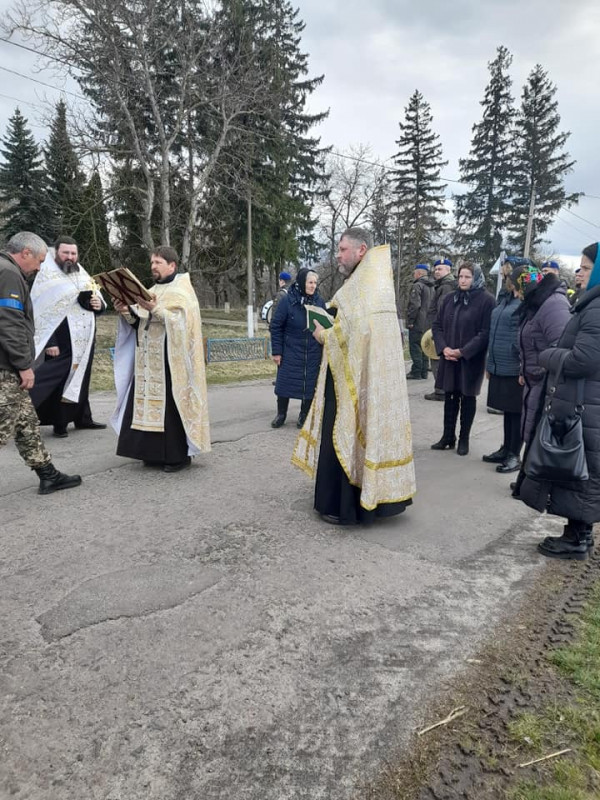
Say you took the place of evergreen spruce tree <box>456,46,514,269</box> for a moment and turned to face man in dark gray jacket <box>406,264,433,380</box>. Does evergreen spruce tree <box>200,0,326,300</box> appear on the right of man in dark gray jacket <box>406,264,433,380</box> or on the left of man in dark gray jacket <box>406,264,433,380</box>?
right

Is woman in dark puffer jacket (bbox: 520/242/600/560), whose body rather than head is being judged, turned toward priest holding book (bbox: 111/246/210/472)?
yes

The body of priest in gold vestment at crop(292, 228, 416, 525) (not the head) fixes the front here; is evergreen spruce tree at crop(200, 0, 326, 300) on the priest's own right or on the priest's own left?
on the priest's own right

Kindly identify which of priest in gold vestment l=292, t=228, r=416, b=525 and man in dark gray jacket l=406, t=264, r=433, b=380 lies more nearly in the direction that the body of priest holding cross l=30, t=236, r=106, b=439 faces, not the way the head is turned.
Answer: the priest in gold vestment

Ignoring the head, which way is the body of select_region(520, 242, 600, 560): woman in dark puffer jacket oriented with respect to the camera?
to the viewer's left

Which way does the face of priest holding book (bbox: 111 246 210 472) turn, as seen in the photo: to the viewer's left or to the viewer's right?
to the viewer's left

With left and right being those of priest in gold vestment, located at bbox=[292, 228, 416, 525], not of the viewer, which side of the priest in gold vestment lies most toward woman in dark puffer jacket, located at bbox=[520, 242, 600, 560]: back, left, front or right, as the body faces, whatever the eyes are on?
back

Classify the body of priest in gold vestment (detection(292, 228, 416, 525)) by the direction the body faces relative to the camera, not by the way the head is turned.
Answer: to the viewer's left

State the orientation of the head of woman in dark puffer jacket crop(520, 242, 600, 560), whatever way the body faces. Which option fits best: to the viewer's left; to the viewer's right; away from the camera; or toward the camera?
to the viewer's left

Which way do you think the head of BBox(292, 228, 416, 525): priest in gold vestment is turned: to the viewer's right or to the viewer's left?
to the viewer's left

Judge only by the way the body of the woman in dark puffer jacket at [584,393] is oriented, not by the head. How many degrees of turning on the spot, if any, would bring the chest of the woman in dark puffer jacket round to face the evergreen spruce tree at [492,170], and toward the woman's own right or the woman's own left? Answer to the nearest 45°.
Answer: approximately 90° to the woman's own right

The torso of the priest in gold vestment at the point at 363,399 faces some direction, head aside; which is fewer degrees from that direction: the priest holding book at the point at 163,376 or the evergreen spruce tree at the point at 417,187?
the priest holding book
